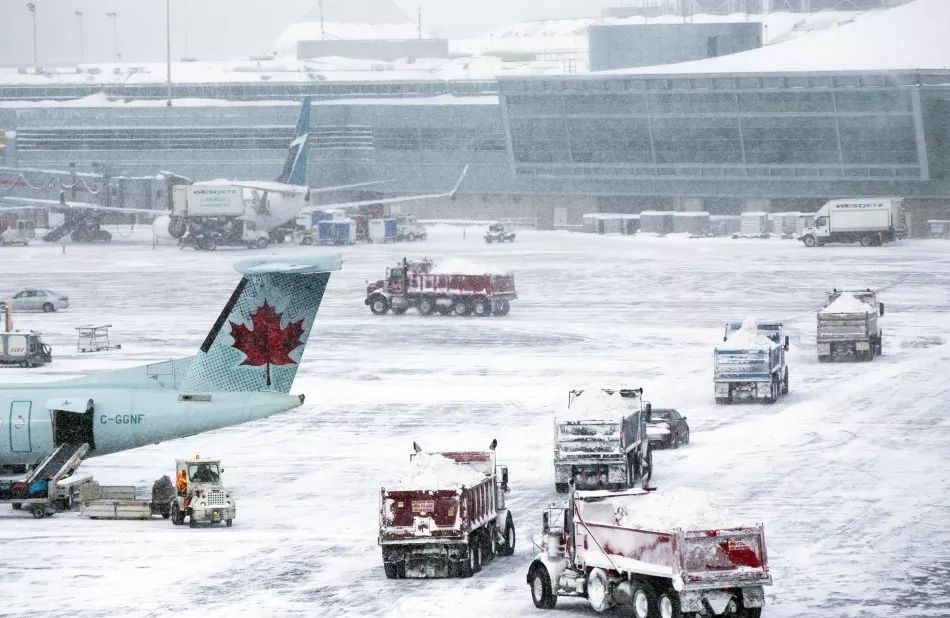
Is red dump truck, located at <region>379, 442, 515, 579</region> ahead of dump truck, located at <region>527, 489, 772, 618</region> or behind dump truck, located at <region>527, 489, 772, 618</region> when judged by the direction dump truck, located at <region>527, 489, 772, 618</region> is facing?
ahead

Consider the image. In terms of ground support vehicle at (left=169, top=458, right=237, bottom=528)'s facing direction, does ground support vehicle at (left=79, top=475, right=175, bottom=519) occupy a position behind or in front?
behind

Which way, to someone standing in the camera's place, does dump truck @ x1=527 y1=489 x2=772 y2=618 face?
facing away from the viewer and to the left of the viewer

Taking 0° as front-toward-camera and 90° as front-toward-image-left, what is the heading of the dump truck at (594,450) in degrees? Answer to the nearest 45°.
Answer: approximately 180°

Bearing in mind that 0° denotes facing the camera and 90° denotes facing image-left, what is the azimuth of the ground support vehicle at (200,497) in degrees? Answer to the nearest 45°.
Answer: approximately 315°

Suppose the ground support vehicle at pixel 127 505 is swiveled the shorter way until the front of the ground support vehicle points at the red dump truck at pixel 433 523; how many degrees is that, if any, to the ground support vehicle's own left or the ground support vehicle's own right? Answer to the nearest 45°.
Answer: approximately 45° to the ground support vehicle's own right

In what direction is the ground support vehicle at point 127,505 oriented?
to the viewer's right
